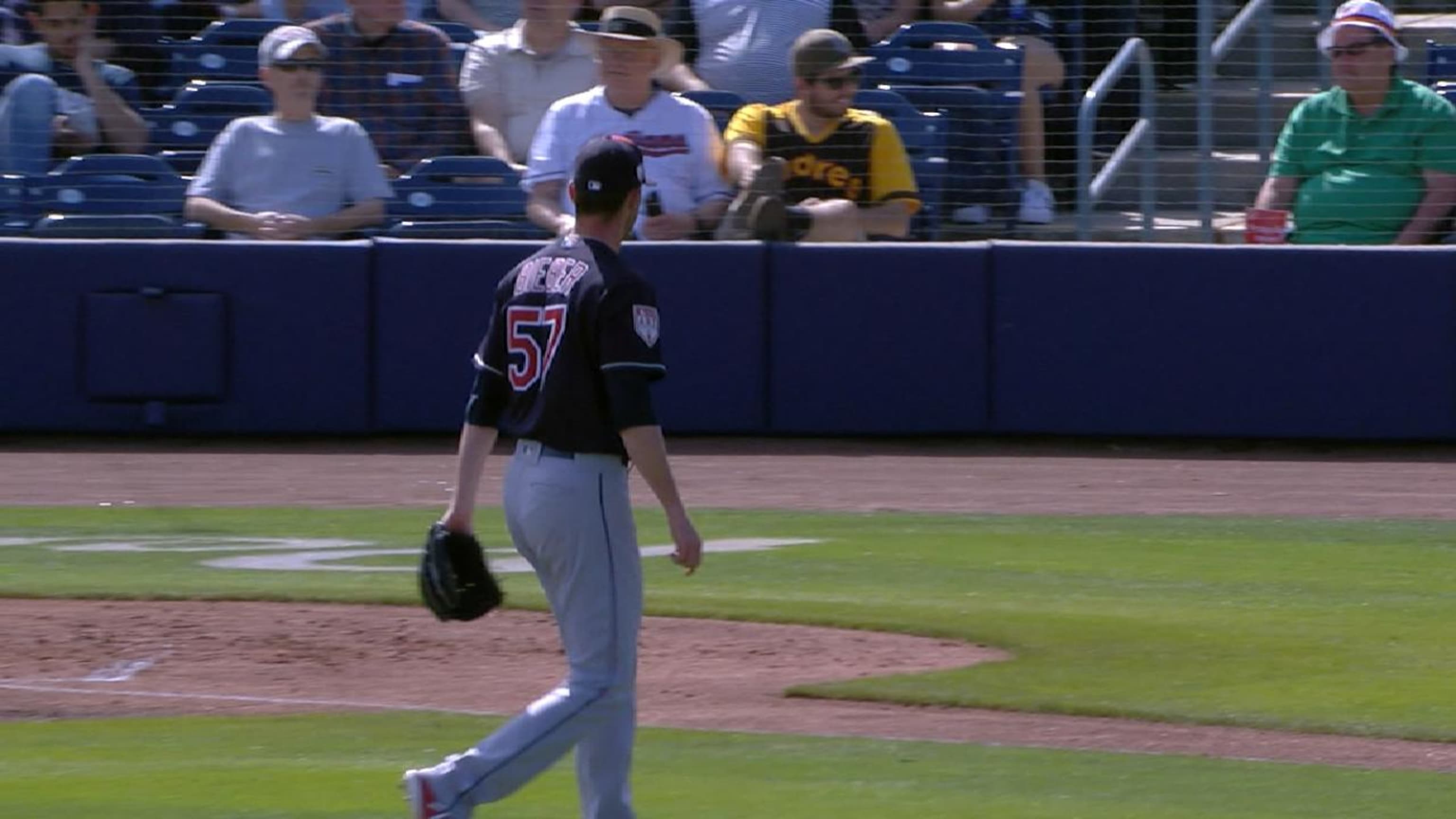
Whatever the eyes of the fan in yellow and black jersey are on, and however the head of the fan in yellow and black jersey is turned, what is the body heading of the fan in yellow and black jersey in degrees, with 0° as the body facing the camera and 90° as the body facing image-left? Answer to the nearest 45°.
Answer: approximately 0°

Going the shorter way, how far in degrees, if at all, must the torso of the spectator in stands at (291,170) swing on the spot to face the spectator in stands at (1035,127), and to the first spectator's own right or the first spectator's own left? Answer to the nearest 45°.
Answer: approximately 90° to the first spectator's own left

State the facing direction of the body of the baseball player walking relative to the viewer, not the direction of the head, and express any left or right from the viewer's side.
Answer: facing away from the viewer and to the right of the viewer

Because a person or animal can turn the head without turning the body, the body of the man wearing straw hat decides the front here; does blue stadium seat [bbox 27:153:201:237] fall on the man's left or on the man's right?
on the man's right

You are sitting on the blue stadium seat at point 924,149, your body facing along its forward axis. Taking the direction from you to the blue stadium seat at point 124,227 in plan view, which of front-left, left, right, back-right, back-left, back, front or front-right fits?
right

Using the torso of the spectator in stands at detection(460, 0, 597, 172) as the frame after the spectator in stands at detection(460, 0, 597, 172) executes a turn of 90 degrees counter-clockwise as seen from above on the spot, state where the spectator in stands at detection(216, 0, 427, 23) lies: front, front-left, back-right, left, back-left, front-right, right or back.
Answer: back-left

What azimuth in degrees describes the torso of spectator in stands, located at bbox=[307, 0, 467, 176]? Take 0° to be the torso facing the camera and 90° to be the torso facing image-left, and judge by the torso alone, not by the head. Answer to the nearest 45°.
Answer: approximately 0°
